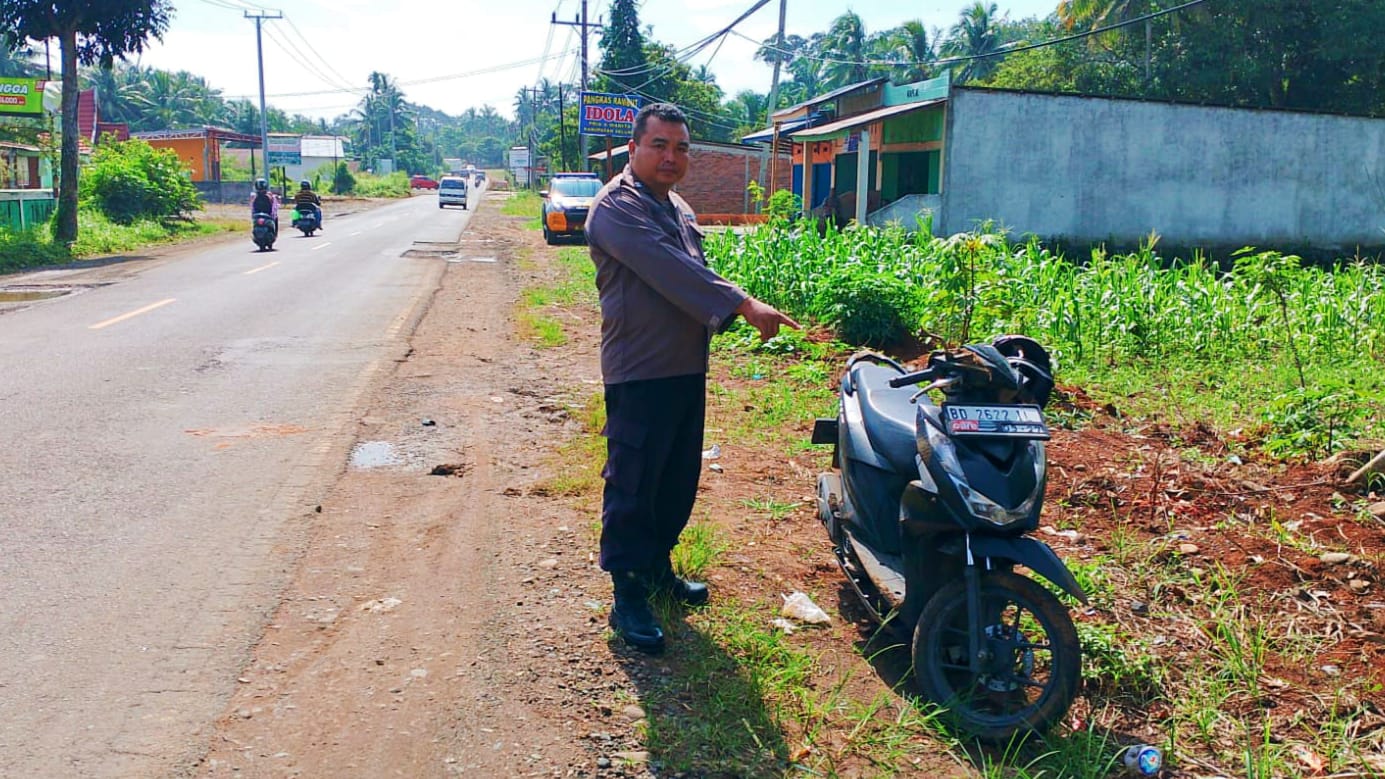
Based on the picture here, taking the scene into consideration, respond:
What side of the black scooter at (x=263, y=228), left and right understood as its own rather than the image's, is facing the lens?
back

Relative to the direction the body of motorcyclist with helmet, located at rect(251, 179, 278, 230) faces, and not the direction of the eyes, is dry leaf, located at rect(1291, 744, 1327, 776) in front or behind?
behind

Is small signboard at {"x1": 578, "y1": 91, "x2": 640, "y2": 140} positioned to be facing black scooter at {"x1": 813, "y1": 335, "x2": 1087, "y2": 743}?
yes

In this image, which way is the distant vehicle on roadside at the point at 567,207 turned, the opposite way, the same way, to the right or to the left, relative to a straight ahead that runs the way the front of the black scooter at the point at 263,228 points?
the opposite way

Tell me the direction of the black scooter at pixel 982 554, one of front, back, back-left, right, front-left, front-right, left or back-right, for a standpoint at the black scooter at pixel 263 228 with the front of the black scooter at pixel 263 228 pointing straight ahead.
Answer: back

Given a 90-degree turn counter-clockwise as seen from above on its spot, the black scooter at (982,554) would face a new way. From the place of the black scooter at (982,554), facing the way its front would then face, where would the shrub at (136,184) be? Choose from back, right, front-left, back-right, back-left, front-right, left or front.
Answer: left

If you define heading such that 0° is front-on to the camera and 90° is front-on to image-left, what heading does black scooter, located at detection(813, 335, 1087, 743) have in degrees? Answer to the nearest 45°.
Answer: approximately 315°

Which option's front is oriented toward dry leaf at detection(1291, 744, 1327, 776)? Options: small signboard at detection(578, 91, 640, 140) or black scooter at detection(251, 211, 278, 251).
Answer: the small signboard

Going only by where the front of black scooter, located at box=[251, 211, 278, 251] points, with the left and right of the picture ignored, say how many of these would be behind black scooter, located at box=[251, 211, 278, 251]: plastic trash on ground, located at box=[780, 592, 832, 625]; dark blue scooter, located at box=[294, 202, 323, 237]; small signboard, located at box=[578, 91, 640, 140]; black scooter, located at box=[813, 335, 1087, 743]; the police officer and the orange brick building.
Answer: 3

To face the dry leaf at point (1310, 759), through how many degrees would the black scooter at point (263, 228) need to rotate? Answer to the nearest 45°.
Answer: approximately 180°
